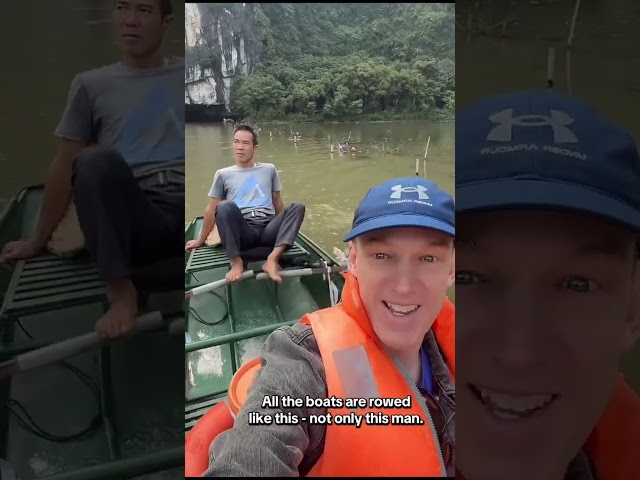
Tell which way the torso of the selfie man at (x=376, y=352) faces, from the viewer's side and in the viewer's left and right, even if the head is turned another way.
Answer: facing the viewer

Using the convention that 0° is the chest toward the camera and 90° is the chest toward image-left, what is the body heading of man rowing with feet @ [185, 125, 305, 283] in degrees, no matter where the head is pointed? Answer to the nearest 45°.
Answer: approximately 0°
